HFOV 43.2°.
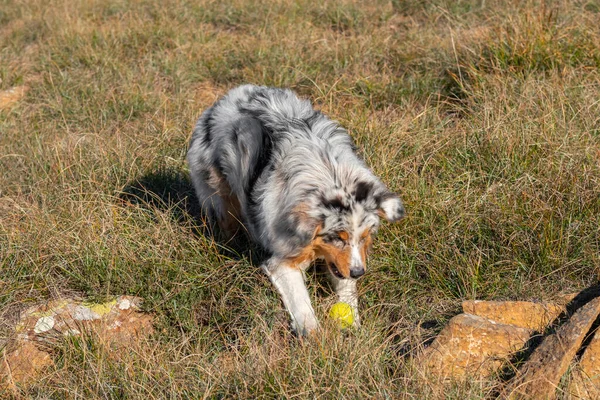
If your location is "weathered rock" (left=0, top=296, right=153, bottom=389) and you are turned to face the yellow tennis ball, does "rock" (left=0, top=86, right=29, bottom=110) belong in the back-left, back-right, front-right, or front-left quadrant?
back-left

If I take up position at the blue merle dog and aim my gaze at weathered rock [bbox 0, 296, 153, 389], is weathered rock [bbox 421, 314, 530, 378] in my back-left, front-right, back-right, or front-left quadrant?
back-left

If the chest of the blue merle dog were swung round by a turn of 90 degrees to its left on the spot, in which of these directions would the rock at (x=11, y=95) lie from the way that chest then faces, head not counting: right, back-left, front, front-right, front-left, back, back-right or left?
left

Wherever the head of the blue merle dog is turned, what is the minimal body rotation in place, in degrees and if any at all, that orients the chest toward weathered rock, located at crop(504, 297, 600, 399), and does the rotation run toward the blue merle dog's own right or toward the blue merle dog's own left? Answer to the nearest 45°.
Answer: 0° — it already faces it

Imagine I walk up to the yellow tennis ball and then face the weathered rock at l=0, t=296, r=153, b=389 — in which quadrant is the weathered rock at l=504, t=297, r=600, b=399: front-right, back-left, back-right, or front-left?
back-left

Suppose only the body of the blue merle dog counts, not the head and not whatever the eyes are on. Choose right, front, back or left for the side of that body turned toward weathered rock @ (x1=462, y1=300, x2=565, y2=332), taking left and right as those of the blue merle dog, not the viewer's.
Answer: front
